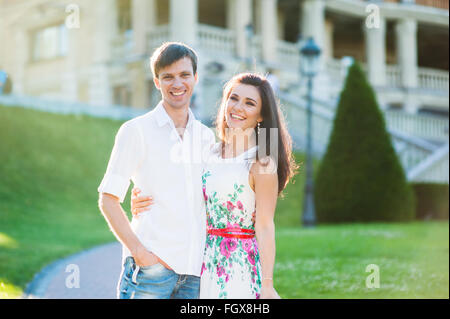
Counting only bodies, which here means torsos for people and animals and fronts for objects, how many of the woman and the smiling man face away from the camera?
0

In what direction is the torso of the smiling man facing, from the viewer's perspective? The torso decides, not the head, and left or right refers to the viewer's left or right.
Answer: facing the viewer and to the right of the viewer

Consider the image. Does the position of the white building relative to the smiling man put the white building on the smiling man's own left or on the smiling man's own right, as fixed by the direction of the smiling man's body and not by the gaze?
on the smiling man's own left

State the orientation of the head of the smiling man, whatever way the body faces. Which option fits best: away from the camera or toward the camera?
toward the camera

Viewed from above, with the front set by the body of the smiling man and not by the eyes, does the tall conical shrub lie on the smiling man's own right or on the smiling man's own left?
on the smiling man's own left

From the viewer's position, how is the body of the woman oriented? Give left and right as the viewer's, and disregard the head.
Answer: facing the viewer and to the left of the viewer

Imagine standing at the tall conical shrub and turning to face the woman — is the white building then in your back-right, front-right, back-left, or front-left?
back-right

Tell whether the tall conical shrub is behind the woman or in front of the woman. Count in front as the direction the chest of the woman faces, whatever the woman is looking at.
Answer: behind
